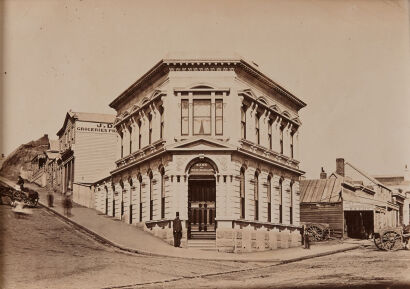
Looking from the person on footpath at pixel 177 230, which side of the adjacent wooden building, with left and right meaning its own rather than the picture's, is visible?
right

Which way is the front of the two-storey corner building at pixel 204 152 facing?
toward the camera

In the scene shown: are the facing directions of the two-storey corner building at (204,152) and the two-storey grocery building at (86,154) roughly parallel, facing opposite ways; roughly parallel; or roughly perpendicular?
roughly perpendicular

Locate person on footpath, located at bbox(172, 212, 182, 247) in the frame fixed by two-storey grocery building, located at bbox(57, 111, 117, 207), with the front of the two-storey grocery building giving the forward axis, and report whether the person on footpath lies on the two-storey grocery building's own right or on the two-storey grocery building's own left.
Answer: on the two-storey grocery building's own left

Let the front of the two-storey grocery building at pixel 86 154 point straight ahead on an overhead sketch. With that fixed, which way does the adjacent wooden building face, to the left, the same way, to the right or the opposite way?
to the left

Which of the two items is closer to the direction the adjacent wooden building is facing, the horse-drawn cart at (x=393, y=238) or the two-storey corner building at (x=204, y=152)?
the horse-drawn cart

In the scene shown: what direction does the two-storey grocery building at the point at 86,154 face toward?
to the viewer's left

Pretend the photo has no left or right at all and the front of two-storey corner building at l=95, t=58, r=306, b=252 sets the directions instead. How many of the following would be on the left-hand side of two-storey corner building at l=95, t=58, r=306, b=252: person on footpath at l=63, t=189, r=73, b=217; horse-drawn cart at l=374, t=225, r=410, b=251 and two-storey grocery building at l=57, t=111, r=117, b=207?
1

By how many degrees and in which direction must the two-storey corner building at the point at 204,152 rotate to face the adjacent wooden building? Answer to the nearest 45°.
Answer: approximately 135° to its left

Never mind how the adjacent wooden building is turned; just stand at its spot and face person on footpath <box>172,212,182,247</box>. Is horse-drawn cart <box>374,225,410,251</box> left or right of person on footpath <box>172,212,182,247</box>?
left

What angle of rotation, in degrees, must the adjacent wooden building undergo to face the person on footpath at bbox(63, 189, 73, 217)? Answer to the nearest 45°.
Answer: approximately 90° to its right

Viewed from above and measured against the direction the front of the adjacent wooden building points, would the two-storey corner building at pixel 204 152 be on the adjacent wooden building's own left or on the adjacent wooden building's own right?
on the adjacent wooden building's own right

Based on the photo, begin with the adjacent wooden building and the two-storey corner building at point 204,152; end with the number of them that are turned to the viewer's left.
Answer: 0

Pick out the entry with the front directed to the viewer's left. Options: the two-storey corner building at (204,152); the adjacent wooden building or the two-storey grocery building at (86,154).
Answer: the two-storey grocery building at (86,154)

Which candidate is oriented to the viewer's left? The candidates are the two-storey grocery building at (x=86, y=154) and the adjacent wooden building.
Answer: the two-storey grocery building

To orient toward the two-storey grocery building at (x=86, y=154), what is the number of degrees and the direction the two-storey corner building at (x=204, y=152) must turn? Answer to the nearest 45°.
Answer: approximately 135° to its right
